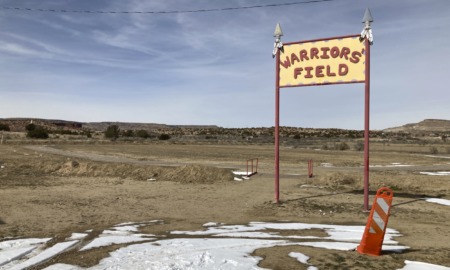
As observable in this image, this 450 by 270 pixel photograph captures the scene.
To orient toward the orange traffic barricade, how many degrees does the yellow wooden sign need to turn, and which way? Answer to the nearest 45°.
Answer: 0° — it already faces it

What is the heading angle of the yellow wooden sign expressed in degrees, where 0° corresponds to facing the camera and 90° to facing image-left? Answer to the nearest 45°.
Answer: approximately 0°
